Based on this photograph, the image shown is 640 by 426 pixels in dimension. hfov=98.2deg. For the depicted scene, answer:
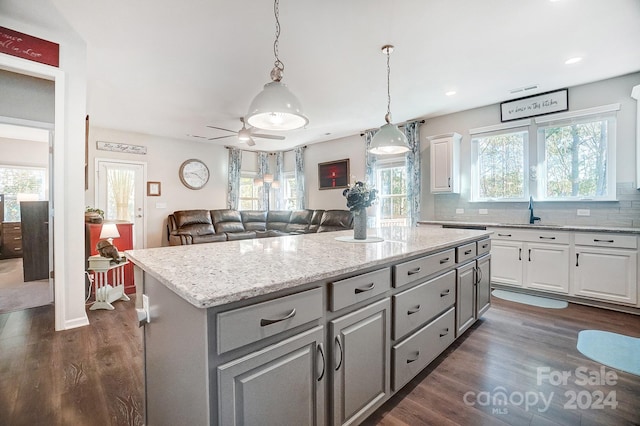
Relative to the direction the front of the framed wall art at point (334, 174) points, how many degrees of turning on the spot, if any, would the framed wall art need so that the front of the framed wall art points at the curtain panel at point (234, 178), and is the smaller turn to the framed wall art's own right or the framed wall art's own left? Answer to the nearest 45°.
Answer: approximately 45° to the framed wall art's own right

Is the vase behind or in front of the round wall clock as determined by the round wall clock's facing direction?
in front

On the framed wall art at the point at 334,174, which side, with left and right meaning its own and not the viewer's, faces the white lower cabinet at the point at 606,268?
left

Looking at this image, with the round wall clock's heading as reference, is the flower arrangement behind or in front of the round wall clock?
in front

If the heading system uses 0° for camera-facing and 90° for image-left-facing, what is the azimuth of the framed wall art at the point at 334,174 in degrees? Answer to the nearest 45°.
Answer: approximately 45°

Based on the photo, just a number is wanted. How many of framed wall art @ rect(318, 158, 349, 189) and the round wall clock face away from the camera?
0

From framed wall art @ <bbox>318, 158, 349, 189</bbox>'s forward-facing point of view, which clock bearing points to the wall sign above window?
The wall sign above window is roughly at 9 o'clock from the framed wall art.

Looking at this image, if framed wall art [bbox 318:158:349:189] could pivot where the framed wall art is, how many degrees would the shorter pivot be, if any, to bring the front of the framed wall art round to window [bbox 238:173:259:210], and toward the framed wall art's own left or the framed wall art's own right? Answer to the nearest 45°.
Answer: approximately 90° to the framed wall art's own right

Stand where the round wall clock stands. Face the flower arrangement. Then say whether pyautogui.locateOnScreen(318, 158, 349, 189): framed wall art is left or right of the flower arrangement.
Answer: left

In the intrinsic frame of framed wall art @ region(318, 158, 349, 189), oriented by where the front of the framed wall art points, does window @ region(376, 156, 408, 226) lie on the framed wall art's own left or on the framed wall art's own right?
on the framed wall art's own left

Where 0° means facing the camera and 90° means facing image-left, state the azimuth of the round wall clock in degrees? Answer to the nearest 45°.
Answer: approximately 315°

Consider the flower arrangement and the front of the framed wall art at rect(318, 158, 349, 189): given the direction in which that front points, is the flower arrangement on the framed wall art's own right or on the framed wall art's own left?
on the framed wall art's own left
